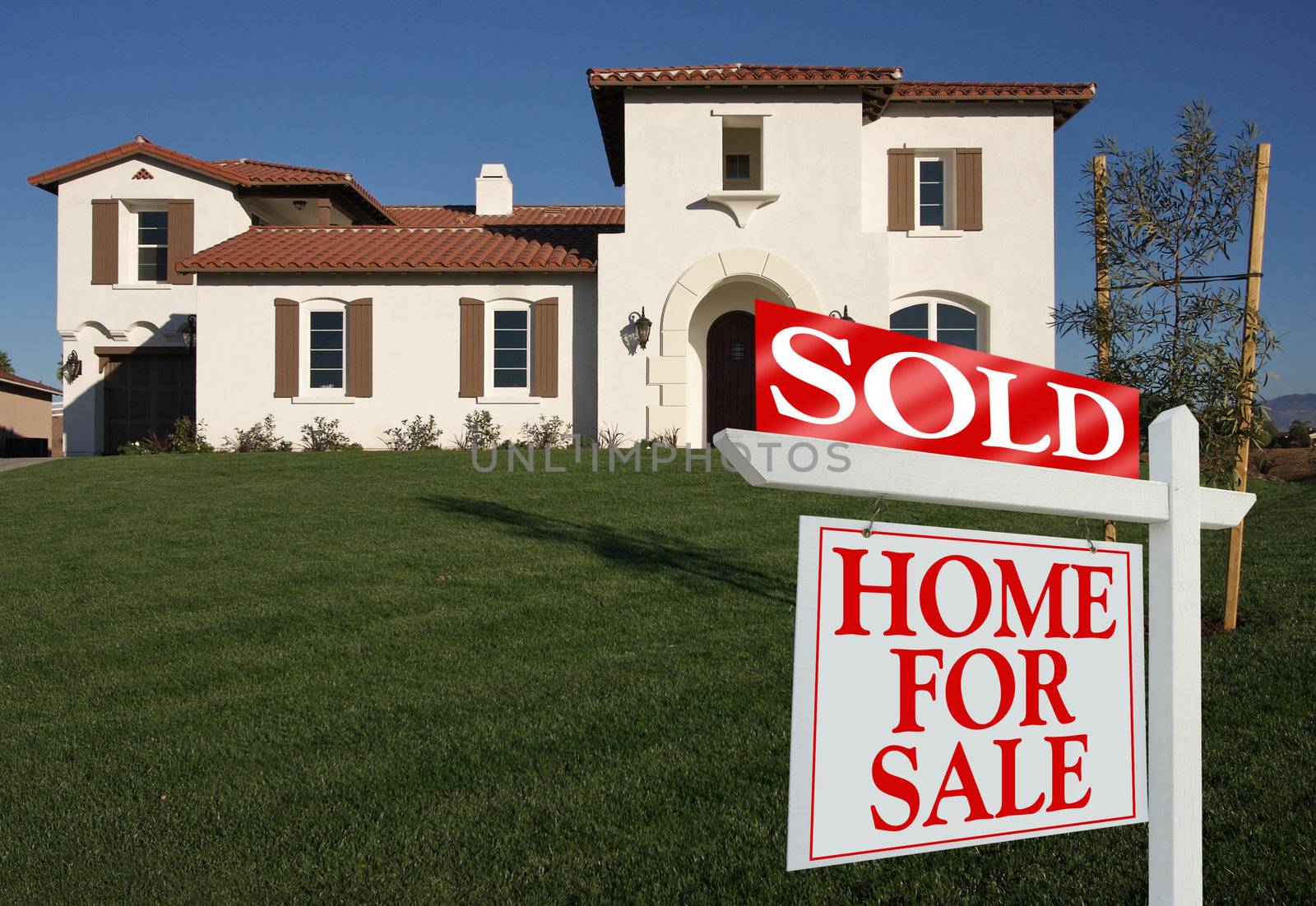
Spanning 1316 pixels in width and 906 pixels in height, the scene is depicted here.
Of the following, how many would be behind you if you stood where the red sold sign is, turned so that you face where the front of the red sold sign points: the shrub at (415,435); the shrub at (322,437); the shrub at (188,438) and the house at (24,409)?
4

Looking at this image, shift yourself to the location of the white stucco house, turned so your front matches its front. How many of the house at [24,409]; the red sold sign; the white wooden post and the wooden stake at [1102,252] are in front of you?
3

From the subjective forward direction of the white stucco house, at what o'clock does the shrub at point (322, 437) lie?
The shrub is roughly at 3 o'clock from the white stucco house.

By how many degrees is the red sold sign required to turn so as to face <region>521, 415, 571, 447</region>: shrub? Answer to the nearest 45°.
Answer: approximately 180°

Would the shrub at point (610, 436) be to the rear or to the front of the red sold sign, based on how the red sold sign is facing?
to the rear

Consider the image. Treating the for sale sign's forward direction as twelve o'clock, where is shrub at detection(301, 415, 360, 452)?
The shrub is roughly at 6 o'clock from the for sale sign.

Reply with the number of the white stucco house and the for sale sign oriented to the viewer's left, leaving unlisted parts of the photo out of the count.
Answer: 0

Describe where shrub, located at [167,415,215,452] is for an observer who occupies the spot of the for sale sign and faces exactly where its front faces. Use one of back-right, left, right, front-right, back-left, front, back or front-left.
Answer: back

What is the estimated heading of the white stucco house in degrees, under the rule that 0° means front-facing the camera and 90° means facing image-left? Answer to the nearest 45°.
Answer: approximately 0°

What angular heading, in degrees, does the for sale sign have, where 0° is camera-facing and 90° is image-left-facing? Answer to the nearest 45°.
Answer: approximately 315°

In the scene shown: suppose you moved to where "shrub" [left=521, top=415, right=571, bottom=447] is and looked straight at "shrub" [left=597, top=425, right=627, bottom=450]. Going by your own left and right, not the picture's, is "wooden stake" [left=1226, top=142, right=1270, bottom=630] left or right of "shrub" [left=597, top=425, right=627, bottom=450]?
right

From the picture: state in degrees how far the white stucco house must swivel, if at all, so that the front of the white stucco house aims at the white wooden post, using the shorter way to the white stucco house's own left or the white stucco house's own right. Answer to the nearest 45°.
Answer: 0° — it already faces it

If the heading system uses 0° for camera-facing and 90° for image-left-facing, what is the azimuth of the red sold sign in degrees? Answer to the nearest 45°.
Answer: approximately 315°

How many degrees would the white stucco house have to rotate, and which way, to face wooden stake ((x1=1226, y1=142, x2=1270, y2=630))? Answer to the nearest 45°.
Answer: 0° — it already faces it
